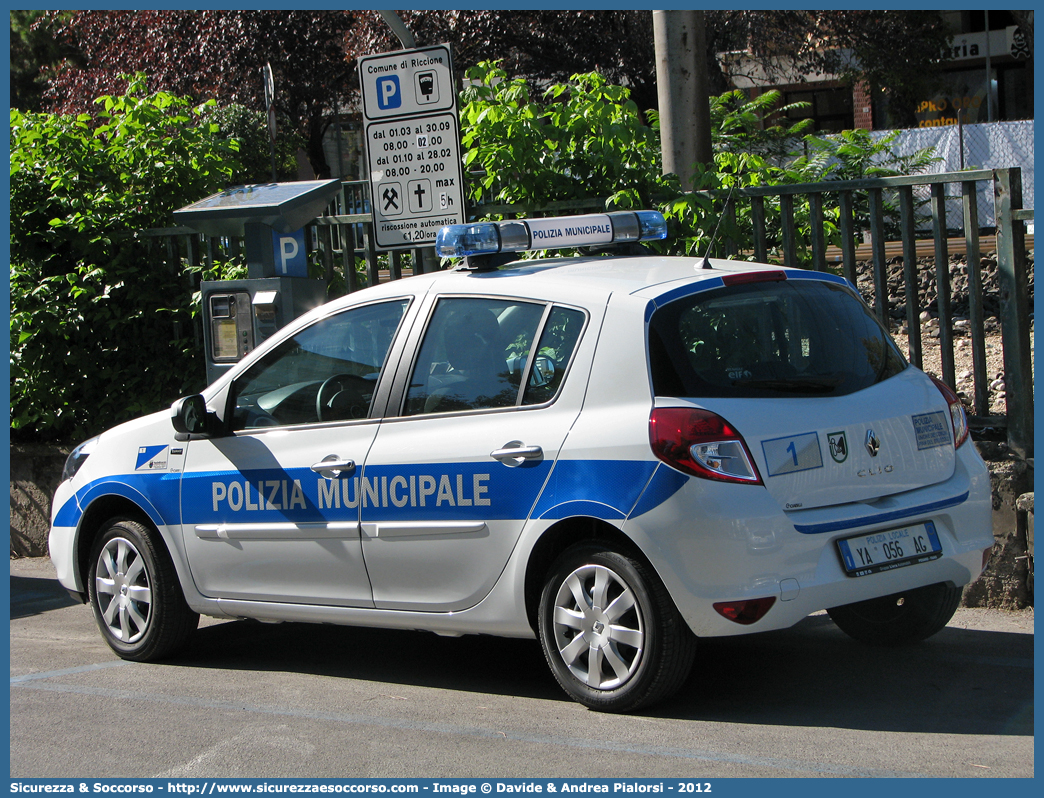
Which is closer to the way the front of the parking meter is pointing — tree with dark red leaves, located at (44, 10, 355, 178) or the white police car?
the white police car

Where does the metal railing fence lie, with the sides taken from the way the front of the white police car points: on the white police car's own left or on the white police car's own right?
on the white police car's own right

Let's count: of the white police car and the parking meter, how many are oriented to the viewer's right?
0

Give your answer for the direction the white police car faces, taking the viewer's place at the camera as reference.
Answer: facing away from the viewer and to the left of the viewer

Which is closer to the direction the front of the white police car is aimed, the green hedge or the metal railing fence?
the green hedge

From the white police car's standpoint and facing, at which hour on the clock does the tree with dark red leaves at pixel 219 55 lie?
The tree with dark red leaves is roughly at 1 o'clock from the white police car.

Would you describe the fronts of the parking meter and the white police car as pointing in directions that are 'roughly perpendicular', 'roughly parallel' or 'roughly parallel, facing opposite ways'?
roughly perpendicular

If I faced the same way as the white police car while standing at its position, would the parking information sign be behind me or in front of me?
in front

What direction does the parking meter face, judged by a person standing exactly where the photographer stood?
facing the viewer and to the left of the viewer
